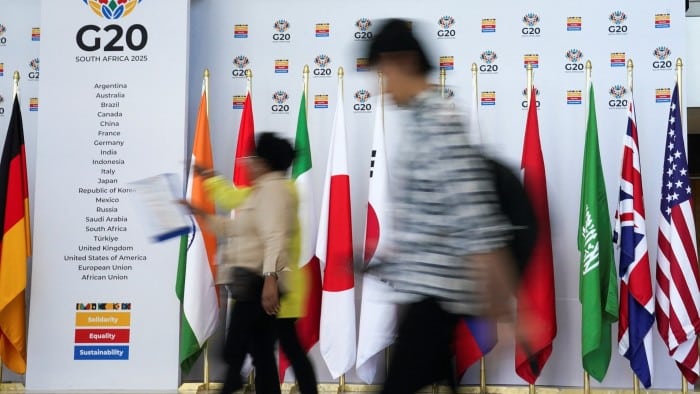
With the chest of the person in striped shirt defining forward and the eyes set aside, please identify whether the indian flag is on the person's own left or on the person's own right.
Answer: on the person's own right

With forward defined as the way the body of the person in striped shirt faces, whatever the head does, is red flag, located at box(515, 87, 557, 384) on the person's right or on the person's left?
on the person's right

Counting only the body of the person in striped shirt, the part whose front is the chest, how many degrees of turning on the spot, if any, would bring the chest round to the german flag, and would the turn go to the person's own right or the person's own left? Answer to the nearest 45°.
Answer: approximately 45° to the person's own right

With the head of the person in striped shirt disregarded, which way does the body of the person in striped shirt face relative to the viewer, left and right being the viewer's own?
facing to the left of the viewer

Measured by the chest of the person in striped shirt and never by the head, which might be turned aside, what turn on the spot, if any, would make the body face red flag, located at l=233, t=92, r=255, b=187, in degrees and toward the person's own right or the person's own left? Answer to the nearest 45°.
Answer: approximately 90° to the person's own right
